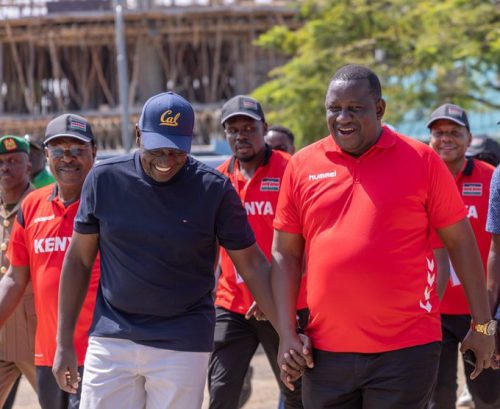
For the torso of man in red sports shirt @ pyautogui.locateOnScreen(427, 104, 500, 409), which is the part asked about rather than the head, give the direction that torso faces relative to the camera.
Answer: toward the camera

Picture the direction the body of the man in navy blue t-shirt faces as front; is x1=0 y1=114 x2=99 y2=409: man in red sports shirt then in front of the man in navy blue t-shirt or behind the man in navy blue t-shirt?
behind

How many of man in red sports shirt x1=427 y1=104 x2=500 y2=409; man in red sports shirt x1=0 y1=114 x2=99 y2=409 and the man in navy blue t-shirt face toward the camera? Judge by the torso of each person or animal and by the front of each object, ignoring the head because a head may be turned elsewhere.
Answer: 3

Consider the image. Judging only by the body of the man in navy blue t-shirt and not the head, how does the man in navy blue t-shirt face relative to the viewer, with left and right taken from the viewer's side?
facing the viewer

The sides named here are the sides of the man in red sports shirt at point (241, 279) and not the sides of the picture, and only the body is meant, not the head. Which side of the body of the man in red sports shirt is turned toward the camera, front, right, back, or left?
front

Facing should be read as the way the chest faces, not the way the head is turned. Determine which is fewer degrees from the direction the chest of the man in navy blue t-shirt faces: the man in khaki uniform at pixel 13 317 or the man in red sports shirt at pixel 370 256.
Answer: the man in red sports shirt

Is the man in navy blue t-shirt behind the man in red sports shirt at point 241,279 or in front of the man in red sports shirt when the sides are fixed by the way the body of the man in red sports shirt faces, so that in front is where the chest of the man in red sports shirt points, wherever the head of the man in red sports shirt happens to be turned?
in front

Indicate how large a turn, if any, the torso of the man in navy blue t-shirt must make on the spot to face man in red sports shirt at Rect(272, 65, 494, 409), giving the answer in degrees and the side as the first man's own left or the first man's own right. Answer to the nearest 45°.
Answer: approximately 90° to the first man's own left

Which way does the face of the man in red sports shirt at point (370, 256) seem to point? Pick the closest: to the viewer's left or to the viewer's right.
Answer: to the viewer's left
